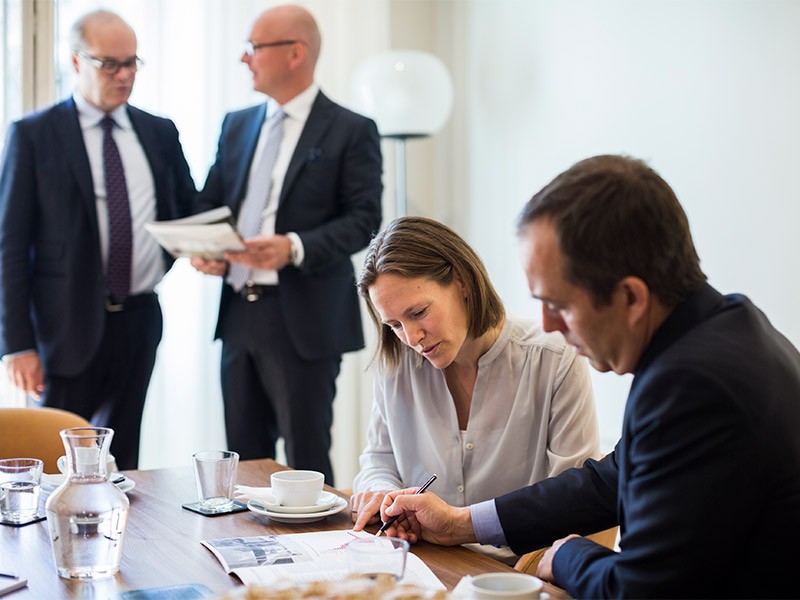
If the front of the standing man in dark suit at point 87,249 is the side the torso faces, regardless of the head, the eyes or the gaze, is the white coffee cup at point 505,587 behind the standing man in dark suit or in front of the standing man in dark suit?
in front

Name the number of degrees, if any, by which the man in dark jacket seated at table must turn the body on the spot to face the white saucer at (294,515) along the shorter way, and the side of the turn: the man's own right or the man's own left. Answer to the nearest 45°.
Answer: approximately 45° to the man's own right

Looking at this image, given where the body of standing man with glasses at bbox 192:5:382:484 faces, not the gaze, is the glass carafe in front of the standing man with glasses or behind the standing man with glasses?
in front

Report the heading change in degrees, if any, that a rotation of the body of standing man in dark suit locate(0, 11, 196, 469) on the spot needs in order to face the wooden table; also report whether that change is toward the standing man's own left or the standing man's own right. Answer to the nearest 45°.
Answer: approximately 45° to the standing man's own right

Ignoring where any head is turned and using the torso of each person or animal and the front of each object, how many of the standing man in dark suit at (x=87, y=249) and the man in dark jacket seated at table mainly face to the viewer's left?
1

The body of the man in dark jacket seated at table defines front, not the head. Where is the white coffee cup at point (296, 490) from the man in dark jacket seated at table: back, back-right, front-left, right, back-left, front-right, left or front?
front-right

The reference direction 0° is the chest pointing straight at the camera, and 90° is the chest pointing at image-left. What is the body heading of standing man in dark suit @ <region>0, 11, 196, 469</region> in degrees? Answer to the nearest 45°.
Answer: approximately 315°

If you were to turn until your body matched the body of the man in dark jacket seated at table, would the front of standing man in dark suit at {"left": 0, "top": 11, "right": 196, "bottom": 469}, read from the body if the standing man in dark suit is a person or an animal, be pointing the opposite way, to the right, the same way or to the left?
the opposite way

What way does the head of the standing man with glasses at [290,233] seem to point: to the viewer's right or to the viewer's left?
to the viewer's left

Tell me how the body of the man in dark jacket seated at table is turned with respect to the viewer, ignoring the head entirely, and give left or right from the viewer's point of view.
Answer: facing to the left of the viewer

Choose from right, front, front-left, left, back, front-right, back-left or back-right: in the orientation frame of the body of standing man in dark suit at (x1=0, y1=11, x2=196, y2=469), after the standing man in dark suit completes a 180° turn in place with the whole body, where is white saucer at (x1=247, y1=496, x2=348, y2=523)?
back-left

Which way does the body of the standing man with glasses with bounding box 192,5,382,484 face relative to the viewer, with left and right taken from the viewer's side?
facing the viewer and to the left of the viewer

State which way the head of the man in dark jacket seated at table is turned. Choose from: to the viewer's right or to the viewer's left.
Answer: to the viewer's left

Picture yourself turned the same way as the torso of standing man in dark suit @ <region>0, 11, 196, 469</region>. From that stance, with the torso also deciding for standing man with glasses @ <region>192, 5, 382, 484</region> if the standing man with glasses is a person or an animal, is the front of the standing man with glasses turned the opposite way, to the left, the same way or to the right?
to the right
